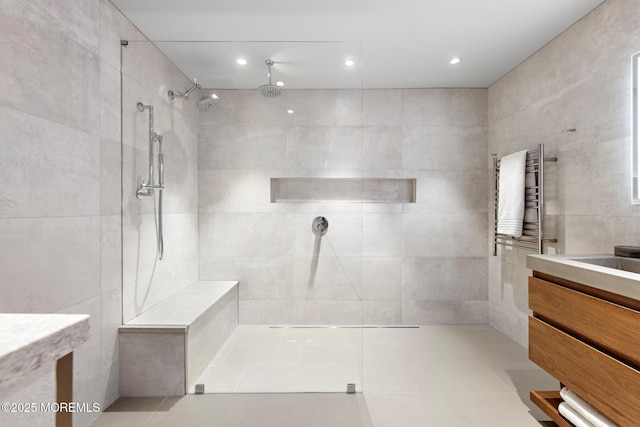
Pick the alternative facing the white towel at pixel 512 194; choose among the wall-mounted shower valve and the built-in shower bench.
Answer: the built-in shower bench

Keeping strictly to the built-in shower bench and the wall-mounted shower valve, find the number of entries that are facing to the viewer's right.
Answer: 1

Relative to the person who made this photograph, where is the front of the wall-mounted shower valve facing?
facing the viewer

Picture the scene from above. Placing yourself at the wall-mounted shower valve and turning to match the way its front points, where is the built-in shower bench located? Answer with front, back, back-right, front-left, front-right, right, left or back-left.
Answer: right

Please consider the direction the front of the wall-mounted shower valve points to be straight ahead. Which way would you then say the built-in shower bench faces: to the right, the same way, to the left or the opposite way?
to the left

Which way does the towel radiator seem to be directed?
to the viewer's left

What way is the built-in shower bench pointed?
to the viewer's right

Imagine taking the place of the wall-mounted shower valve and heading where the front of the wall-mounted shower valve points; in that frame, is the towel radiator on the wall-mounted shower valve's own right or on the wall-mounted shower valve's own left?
on the wall-mounted shower valve's own left

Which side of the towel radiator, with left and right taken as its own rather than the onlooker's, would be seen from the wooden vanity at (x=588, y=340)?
left

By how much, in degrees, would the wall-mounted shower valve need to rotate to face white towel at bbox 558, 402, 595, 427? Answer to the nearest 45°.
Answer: approximately 45° to its left

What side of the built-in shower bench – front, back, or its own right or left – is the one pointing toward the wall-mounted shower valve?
front
